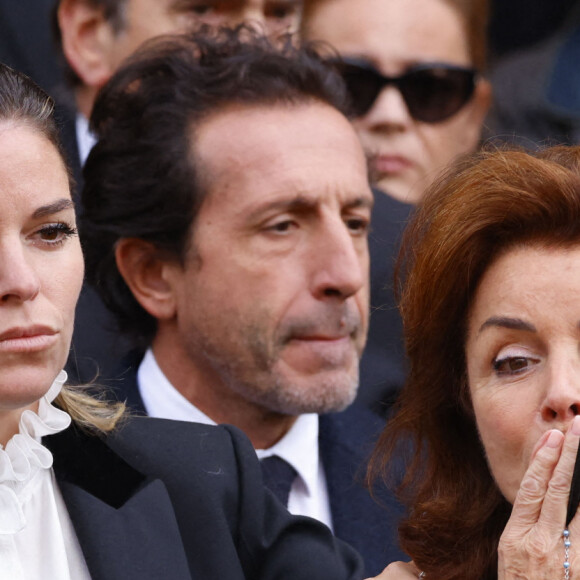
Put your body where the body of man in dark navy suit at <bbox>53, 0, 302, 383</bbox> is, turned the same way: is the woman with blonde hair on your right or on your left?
on your right

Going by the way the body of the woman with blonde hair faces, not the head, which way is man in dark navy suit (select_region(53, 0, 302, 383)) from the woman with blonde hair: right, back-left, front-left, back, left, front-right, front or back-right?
back

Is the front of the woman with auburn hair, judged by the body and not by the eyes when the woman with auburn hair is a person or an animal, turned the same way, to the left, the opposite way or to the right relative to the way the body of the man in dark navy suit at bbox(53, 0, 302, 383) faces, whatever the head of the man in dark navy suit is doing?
the same way

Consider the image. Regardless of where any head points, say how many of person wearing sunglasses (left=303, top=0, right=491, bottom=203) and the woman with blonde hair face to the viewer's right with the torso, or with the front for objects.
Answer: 0

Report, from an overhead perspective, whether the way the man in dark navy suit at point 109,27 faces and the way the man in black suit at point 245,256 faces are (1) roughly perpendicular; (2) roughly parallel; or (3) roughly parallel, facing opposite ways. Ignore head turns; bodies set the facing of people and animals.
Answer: roughly parallel

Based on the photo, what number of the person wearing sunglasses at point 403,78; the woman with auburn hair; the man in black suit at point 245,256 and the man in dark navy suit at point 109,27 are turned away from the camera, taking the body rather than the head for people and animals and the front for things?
0

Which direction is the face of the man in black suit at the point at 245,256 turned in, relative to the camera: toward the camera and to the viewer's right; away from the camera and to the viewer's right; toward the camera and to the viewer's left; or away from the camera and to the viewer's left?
toward the camera and to the viewer's right

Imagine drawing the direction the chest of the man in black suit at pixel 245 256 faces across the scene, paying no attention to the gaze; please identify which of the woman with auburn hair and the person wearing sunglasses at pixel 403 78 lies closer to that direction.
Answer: the woman with auburn hair

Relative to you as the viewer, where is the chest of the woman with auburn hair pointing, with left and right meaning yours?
facing the viewer and to the right of the viewer

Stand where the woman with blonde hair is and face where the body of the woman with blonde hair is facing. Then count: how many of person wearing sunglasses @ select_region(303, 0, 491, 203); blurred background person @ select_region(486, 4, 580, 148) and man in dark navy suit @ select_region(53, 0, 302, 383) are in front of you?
0

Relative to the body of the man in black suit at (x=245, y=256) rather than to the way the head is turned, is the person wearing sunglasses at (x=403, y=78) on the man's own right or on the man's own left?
on the man's own left

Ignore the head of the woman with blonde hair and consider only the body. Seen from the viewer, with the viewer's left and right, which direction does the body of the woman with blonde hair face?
facing the viewer

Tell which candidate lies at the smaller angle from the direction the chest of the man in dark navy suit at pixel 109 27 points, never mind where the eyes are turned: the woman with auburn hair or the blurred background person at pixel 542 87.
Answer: the woman with auburn hair

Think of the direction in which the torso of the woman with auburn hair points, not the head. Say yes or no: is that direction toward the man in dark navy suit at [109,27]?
no

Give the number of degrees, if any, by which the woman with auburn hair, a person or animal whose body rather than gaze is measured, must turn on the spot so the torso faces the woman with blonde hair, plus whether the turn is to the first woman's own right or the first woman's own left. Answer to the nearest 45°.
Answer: approximately 90° to the first woman's own right

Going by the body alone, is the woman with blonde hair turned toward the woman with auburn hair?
no

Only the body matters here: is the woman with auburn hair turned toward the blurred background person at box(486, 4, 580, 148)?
no

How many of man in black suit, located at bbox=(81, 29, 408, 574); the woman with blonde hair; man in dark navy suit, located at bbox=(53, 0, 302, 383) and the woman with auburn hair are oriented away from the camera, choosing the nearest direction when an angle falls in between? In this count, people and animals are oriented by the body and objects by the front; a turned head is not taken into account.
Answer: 0

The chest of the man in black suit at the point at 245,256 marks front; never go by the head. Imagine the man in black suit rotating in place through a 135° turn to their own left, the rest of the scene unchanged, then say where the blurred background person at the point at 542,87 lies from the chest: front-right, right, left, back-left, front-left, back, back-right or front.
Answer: front-right
